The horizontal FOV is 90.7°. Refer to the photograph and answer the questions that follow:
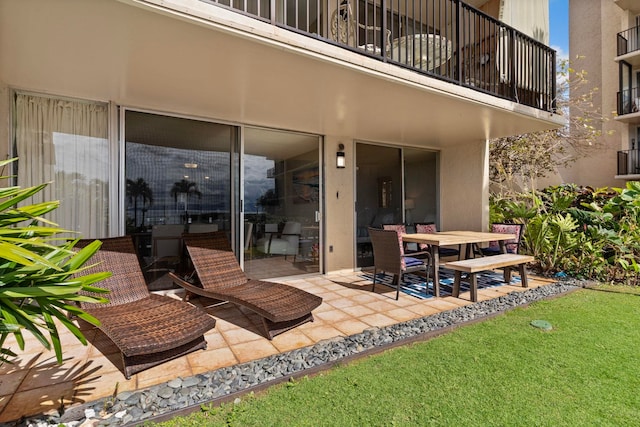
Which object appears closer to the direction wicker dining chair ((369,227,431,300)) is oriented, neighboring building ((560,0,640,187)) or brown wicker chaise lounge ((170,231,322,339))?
the neighboring building

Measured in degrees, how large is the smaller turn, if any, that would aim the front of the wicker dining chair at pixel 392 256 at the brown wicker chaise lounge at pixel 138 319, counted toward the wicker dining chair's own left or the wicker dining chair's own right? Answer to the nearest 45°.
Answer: approximately 180°

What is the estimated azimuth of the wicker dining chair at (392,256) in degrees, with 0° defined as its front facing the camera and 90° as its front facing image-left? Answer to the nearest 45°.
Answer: approximately 225°

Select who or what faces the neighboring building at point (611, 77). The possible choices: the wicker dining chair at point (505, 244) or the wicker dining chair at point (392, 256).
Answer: the wicker dining chair at point (392, 256)

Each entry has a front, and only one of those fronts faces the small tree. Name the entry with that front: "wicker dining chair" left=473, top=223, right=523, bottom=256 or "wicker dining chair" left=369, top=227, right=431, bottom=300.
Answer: "wicker dining chair" left=369, top=227, right=431, bottom=300

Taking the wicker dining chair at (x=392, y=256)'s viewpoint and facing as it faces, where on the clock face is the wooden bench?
The wooden bench is roughly at 1 o'clock from the wicker dining chair.

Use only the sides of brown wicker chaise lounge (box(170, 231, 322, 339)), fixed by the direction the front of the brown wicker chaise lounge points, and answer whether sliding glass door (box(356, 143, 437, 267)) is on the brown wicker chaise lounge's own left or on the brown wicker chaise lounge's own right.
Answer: on the brown wicker chaise lounge's own left

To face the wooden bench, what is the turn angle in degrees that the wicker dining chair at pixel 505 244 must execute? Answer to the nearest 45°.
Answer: approximately 45° to its left

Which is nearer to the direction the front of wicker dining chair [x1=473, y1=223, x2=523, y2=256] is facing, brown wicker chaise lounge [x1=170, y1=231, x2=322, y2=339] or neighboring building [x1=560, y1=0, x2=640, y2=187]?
the brown wicker chaise lounge

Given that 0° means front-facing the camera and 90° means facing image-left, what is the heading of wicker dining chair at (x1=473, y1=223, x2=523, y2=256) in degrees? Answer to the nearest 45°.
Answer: approximately 45°
